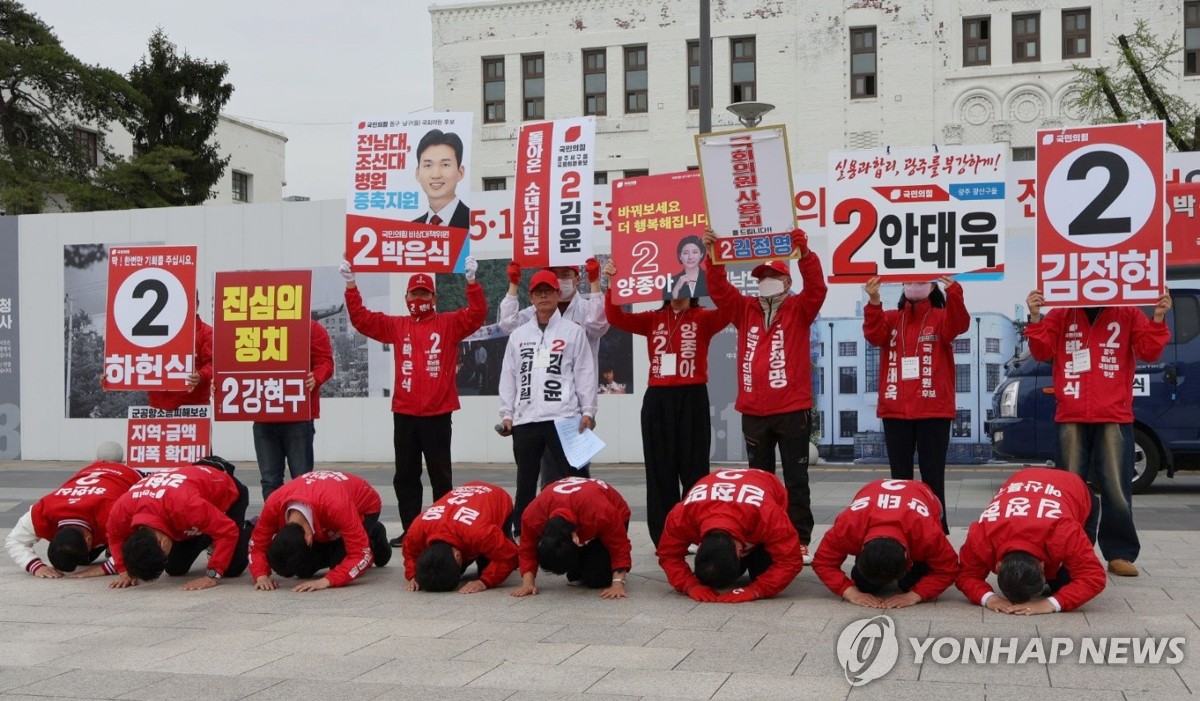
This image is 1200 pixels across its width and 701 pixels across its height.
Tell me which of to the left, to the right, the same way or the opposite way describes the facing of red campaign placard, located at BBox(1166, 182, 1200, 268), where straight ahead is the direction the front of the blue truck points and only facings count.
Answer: to the left

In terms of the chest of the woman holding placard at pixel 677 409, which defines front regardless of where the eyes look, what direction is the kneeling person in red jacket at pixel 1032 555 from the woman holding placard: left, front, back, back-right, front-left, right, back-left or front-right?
front-left

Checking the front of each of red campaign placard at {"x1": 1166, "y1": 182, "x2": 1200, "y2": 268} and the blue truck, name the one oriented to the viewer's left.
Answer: the blue truck

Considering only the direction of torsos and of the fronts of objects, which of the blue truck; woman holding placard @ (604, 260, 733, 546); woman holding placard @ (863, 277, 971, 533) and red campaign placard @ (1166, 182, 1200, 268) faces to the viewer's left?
the blue truck

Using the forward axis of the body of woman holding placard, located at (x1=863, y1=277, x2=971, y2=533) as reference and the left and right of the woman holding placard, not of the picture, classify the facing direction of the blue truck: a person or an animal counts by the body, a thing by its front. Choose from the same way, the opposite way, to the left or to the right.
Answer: to the right

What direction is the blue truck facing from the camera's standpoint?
to the viewer's left

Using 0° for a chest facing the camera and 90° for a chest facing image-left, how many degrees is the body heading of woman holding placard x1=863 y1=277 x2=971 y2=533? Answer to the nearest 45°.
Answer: approximately 0°

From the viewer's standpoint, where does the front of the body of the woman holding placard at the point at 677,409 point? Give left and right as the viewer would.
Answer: facing the viewer

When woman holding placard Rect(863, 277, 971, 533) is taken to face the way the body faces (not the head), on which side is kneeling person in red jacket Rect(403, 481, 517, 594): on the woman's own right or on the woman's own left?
on the woman's own right

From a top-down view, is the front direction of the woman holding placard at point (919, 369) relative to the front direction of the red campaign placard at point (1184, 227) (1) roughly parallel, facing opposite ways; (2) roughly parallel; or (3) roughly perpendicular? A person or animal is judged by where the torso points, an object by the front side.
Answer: roughly parallel

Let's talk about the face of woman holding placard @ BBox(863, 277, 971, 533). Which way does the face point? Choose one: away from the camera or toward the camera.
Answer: toward the camera

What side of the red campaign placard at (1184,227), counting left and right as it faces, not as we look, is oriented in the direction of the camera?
front

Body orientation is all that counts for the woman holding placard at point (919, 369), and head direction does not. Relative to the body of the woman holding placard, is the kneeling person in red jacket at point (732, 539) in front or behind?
in front

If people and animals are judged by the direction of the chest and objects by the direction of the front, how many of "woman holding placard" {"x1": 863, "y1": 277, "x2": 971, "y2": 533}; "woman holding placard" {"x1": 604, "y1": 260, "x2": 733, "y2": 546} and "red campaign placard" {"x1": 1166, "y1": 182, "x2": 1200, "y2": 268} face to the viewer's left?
0

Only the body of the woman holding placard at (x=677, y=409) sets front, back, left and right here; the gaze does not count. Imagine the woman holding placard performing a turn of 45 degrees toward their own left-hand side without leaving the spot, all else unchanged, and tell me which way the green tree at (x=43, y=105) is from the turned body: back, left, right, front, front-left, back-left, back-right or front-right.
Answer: back

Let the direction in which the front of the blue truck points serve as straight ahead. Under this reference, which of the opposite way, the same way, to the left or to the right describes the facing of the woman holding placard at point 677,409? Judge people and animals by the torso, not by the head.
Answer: to the left

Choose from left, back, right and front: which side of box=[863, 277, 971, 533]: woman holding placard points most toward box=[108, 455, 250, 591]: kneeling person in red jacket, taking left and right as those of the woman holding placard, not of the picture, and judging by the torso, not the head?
right
